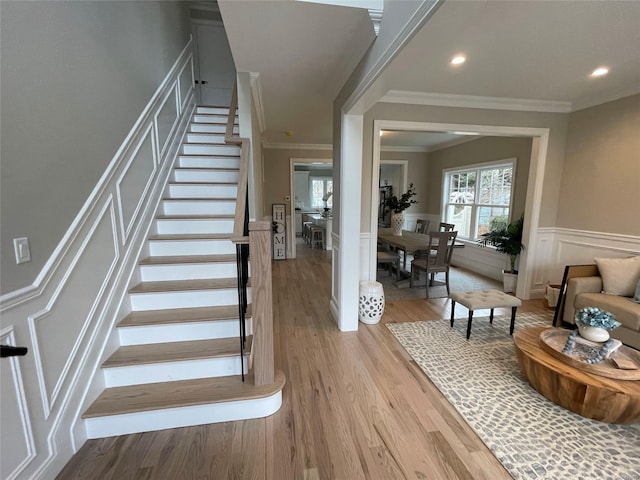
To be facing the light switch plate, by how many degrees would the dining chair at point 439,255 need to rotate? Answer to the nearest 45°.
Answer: approximately 90° to its left

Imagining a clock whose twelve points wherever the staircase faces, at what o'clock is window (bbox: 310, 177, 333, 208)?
The window is roughly at 7 o'clock from the staircase.

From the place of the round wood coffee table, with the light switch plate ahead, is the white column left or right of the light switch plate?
right

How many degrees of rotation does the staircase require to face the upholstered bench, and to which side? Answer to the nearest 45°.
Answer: approximately 90° to its left

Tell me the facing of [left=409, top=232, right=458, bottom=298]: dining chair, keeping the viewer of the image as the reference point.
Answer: facing away from the viewer and to the left of the viewer

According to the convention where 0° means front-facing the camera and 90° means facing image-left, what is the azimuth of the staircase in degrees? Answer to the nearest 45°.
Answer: approximately 0°

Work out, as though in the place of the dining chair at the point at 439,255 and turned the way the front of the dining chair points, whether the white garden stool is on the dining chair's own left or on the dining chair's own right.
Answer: on the dining chair's own left

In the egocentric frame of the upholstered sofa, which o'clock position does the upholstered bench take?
The upholstered bench is roughly at 12 o'clock from the upholstered sofa.

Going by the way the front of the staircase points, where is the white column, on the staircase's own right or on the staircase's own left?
on the staircase's own left

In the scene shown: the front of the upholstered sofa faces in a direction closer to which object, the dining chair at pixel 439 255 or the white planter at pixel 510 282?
the dining chair

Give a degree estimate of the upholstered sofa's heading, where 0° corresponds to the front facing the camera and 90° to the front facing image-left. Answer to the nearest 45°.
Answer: approximately 45°

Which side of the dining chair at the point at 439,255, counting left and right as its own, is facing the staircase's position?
left

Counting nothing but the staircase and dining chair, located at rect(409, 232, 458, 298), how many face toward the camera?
1
